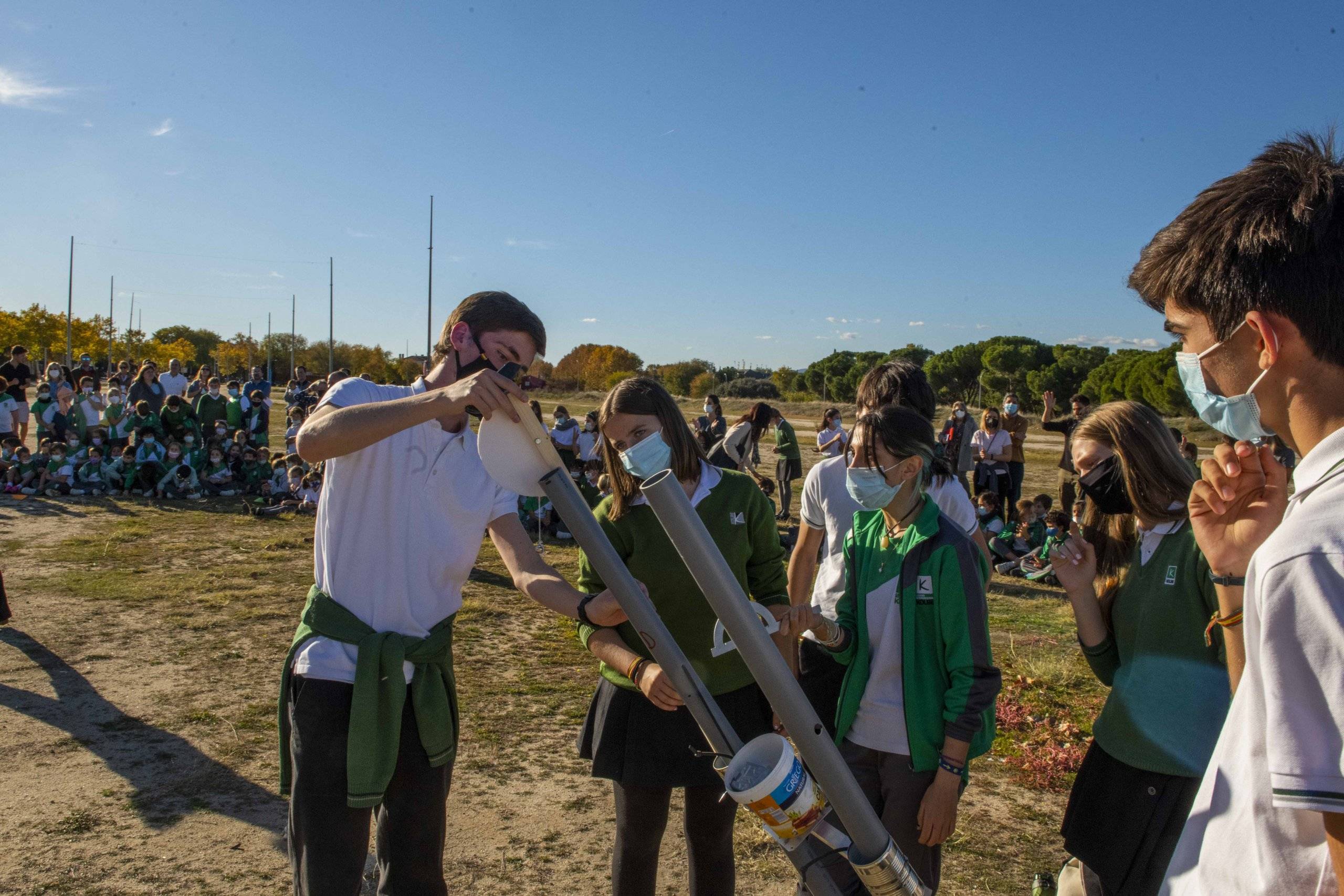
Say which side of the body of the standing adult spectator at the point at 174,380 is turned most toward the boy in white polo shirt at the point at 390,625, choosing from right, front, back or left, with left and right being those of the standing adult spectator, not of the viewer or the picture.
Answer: front

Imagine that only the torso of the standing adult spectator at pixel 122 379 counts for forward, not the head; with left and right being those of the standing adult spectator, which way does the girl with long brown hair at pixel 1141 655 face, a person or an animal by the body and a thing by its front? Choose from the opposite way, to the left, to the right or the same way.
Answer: to the right

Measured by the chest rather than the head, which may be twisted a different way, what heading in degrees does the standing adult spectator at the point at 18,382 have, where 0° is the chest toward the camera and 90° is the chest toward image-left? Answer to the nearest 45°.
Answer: approximately 315°

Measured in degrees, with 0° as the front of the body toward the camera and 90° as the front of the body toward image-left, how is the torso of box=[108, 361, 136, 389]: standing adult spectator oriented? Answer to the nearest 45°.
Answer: approximately 0°

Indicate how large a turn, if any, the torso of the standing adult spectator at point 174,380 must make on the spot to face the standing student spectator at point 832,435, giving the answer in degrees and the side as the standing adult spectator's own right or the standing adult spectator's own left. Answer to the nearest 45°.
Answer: approximately 45° to the standing adult spectator's own left

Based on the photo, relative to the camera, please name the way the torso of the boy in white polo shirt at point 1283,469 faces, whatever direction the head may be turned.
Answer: to the viewer's left

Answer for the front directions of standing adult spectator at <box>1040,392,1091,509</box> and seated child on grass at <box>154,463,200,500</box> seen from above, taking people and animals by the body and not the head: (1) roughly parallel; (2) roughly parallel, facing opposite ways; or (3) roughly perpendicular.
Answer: roughly perpendicular
